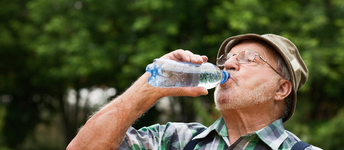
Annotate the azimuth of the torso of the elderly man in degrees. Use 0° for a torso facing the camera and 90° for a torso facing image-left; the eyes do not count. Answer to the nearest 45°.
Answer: approximately 45°
